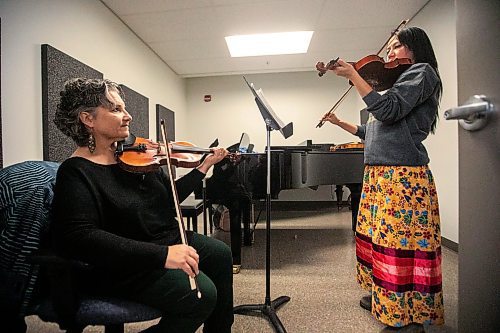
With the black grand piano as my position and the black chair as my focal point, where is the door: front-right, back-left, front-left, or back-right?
front-left

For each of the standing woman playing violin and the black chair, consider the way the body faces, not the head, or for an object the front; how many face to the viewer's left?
1

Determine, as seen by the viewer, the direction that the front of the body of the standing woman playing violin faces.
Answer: to the viewer's left

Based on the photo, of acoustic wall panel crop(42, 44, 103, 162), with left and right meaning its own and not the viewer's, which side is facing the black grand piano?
front

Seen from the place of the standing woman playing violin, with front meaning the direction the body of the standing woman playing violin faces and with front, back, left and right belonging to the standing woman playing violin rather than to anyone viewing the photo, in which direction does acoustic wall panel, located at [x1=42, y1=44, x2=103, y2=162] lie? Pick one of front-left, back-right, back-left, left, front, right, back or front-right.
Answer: front

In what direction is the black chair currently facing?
to the viewer's right

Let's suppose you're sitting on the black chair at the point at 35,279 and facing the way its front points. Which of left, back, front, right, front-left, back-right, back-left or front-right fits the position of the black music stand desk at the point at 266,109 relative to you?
front

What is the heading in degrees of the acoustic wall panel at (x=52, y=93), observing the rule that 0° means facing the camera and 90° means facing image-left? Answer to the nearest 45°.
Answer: approximately 315°
